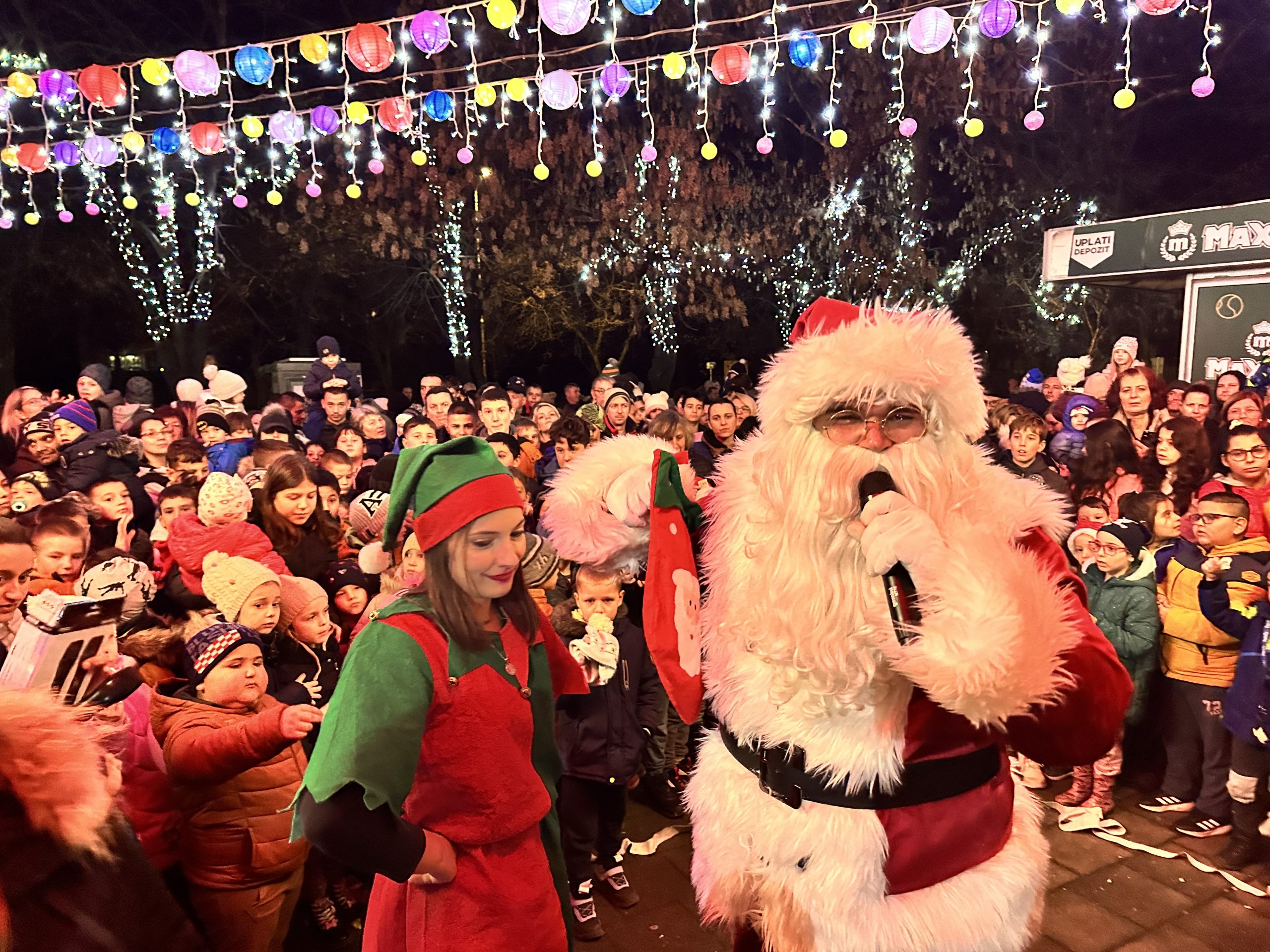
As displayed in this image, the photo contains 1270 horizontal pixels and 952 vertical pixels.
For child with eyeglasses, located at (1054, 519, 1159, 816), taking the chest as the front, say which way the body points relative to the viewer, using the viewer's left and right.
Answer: facing the viewer and to the left of the viewer

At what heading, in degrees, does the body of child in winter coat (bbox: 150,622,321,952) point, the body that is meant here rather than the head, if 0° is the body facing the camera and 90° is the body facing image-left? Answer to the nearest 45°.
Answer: approximately 315°

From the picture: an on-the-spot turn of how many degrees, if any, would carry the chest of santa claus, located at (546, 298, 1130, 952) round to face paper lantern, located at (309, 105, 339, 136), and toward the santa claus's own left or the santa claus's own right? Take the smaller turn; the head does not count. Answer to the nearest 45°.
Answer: approximately 90° to the santa claus's own right

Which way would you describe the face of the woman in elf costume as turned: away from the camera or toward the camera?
toward the camera

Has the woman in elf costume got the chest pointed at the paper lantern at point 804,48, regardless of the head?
no

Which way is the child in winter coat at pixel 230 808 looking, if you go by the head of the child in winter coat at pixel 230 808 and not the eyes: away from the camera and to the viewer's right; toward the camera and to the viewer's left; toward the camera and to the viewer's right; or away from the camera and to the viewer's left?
toward the camera and to the viewer's right

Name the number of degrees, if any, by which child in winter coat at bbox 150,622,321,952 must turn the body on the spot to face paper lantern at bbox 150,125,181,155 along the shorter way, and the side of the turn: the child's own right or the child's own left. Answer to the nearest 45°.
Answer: approximately 135° to the child's own left

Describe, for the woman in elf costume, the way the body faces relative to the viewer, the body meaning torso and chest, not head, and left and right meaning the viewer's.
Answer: facing the viewer and to the right of the viewer

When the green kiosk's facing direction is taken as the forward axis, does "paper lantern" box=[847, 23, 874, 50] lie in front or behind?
in front

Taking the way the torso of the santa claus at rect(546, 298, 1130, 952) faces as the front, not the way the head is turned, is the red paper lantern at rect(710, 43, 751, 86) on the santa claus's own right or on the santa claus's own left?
on the santa claus's own right

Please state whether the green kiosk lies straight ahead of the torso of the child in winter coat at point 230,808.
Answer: no

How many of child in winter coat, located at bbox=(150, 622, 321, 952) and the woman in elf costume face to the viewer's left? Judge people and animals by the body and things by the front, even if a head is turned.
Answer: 0

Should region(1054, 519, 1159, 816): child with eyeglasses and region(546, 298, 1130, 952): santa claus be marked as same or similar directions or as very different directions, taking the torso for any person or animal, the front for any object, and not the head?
same or similar directions

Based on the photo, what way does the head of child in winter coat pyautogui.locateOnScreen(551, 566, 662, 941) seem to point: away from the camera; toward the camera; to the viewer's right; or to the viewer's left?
toward the camera
